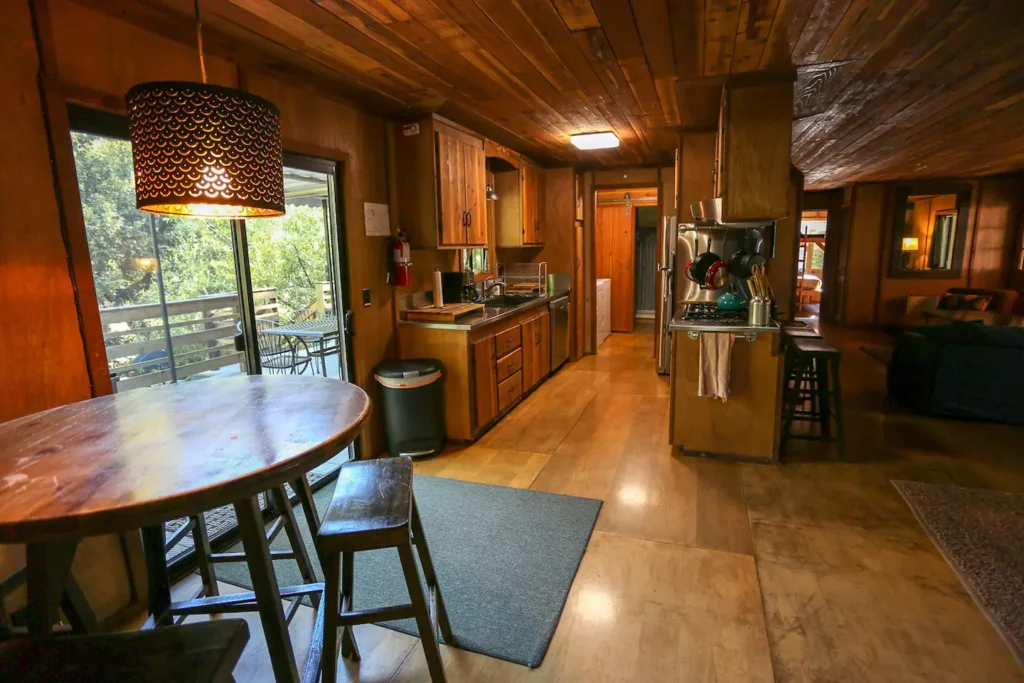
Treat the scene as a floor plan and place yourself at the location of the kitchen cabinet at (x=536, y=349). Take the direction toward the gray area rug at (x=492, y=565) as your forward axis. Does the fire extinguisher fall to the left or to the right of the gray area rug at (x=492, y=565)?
right

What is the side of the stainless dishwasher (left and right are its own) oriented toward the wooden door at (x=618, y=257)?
left

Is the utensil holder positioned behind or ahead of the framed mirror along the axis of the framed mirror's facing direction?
ahead

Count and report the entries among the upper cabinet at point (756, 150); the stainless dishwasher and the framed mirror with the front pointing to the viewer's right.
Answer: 1

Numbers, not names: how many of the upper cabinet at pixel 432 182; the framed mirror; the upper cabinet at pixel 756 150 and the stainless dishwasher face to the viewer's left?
1

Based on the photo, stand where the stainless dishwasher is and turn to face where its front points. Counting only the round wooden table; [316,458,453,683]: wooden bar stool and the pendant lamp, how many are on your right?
3

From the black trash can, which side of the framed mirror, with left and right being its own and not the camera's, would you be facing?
front

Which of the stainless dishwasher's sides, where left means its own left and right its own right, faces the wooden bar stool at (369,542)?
right

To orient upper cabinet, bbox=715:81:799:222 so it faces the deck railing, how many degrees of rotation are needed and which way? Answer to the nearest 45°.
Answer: approximately 45° to its left

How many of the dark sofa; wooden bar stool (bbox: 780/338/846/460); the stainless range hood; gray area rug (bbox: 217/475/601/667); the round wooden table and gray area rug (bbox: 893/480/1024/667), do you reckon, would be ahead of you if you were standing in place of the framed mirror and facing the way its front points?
6

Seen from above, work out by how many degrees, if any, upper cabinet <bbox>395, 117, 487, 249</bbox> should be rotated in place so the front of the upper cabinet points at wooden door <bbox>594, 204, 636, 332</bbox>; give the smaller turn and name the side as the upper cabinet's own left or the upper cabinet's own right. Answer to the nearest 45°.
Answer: approximately 90° to the upper cabinet's own left

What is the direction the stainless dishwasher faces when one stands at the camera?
facing to the right of the viewer

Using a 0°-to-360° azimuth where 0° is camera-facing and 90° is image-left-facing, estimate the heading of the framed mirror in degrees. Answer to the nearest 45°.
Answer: approximately 0°
